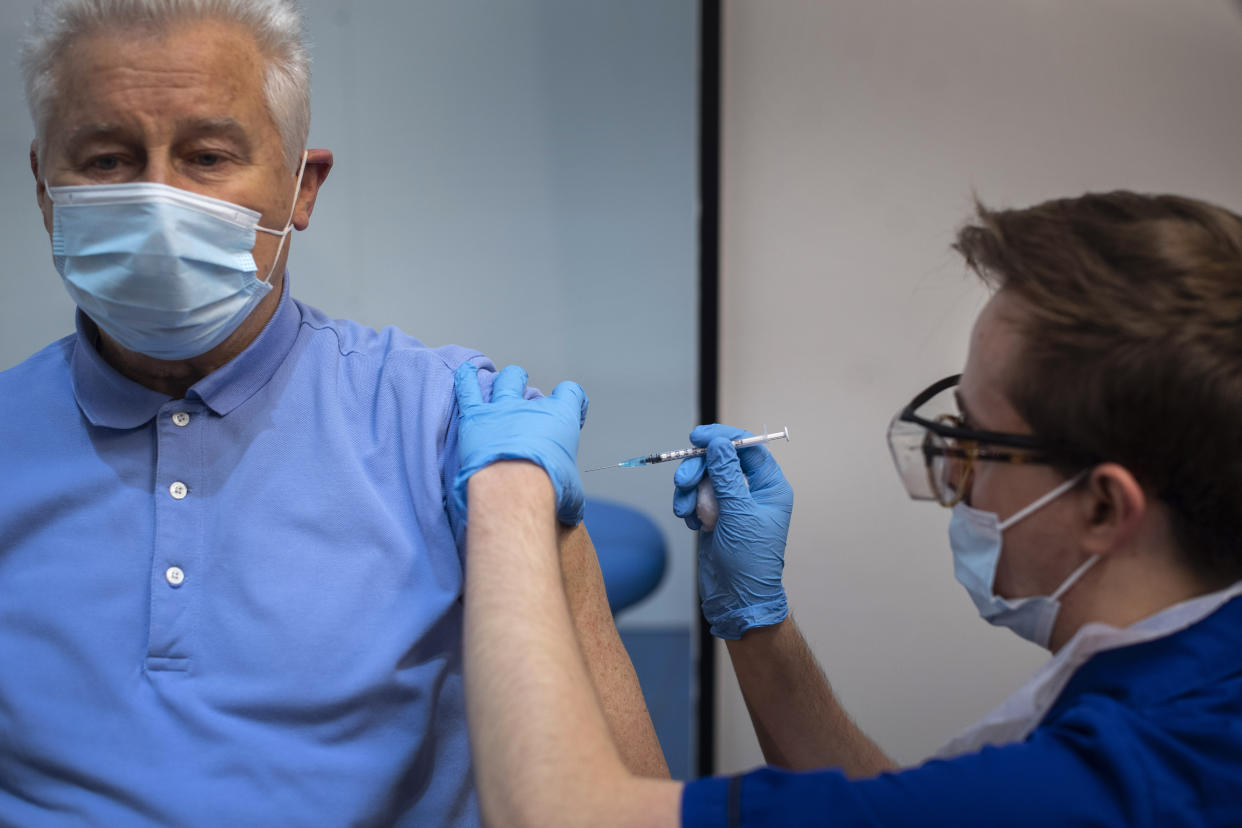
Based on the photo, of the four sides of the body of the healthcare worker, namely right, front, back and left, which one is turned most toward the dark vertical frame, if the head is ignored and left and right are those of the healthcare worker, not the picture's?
right

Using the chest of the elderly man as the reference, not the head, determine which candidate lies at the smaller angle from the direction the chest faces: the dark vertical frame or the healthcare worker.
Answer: the healthcare worker

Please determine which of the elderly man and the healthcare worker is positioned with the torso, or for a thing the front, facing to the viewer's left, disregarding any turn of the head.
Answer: the healthcare worker

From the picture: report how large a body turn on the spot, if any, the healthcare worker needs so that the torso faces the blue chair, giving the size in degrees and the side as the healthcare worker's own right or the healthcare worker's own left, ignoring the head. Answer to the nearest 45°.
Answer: approximately 45° to the healthcare worker's own right

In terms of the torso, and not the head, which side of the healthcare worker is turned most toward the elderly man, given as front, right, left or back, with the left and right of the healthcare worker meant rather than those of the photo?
front

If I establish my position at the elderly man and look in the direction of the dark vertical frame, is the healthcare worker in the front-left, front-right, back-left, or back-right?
front-right

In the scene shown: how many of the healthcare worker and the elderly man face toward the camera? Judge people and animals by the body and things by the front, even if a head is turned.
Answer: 1

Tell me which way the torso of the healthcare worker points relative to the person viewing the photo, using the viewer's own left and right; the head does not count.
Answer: facing to the left of the viewer

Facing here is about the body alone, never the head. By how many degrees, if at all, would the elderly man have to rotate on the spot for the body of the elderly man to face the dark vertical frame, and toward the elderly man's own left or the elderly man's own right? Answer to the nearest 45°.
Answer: approximately 135° to the elderly man's own left

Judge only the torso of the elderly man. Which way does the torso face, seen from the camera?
toward the camera

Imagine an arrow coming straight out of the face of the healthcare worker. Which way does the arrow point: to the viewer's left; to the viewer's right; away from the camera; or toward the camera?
to the viewer's left
